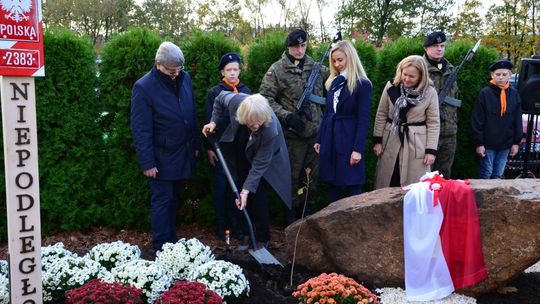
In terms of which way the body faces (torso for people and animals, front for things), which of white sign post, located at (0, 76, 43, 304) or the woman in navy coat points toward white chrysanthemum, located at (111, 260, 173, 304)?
the woman in navy coat

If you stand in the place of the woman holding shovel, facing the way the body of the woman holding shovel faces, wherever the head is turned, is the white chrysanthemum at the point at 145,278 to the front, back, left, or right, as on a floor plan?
front

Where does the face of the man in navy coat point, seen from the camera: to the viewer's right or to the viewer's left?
to the viewer's right

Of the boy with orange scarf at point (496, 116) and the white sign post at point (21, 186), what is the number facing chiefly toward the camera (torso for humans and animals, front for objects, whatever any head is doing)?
2

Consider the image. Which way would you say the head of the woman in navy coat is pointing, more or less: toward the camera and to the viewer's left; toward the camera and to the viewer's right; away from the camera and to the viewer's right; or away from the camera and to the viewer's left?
toward the camera and to the viewer's left

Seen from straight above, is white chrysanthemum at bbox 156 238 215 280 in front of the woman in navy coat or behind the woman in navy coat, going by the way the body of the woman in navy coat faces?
in front

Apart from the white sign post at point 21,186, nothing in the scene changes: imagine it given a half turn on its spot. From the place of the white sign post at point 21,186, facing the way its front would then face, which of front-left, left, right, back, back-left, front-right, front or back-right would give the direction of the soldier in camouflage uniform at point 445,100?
right

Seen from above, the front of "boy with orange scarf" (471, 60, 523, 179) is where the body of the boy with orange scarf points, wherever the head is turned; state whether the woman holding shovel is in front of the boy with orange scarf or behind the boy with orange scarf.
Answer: in front

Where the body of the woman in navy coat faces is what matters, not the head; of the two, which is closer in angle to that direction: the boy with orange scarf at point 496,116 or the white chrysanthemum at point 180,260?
the white chrysanthemum

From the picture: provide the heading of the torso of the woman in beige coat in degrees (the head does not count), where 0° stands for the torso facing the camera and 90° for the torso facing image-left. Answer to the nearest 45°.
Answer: approximately 45°

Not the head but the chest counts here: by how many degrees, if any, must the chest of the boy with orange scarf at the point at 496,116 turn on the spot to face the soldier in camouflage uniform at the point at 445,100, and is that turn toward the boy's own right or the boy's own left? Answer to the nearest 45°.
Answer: approximately 45° to the boy's own right

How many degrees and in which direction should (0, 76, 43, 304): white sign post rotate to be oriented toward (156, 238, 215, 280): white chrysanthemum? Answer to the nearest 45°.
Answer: approximately 90° to its left
